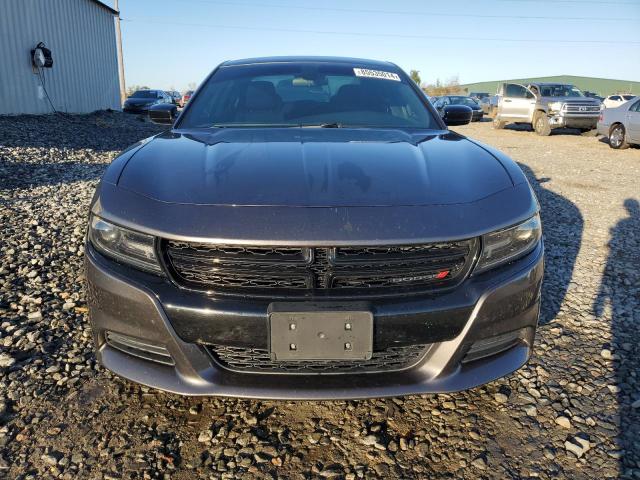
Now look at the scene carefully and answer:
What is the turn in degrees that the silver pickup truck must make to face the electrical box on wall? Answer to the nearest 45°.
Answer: approximately 90° to its right

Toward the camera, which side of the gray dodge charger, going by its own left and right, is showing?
front

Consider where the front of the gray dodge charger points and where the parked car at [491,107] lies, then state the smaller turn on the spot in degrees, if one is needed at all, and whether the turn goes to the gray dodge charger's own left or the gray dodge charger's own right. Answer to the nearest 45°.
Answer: approximately 180°

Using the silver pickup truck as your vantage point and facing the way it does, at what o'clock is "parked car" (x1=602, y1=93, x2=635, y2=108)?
The parked car is roughly at 8 o'clock from the silver pickup truck.

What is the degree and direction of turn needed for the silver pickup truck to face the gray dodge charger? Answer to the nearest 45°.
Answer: approximately 45° to its right

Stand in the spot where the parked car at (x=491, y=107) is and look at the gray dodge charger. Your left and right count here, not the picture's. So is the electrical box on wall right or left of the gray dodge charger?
right

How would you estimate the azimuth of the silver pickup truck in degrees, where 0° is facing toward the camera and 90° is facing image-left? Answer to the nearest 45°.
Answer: approximately 315°

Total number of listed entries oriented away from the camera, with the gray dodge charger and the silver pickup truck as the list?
0
